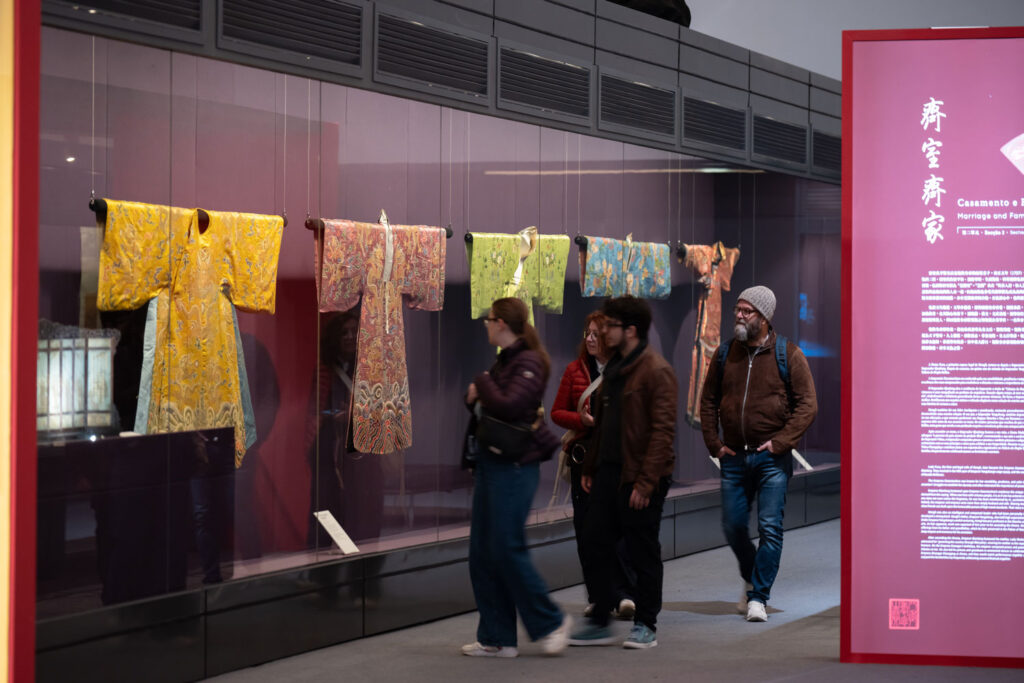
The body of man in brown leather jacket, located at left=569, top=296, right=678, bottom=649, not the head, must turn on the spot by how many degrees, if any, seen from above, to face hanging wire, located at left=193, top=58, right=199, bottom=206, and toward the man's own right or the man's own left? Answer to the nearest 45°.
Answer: approximately 45° to the man's own right

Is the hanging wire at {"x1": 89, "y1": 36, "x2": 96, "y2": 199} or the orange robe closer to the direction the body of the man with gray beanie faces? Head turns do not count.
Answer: the hanging wire

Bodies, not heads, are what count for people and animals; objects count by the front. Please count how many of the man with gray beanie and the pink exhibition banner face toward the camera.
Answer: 2

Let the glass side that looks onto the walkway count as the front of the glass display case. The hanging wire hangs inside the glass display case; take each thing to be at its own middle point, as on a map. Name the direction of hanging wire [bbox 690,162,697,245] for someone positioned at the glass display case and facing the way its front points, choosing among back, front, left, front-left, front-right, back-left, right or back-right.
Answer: left

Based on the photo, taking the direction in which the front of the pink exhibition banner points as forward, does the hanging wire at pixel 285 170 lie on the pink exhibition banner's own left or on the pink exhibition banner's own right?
on the pink exhibition banner's own right

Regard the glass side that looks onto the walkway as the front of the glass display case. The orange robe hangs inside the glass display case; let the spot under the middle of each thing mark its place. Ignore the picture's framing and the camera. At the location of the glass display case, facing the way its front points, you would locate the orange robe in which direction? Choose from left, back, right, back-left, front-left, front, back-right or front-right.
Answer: left

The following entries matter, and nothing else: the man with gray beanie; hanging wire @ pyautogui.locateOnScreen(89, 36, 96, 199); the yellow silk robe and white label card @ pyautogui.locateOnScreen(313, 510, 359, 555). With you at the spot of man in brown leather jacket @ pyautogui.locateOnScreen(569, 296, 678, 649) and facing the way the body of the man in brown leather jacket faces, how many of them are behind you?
1

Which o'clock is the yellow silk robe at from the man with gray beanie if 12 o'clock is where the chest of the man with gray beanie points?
The yellow silk robe is roughly at 2 o'clock from the man with gray beanie.

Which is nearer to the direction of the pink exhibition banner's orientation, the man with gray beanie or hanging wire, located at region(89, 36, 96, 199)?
the hanging wire

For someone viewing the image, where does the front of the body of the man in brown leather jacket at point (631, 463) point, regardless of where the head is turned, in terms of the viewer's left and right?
facing the viewer and to the left of the viewer

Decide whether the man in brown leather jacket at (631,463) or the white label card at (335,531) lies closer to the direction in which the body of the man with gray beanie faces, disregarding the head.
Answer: the man in brown leather jacket

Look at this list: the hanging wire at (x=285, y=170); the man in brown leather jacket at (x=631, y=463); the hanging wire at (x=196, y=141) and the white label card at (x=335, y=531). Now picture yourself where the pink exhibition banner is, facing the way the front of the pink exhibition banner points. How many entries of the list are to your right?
4

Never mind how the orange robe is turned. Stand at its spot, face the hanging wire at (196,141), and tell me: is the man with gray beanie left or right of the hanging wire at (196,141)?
left

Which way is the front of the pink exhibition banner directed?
toward the camera

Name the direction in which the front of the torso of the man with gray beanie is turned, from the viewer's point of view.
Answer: toward the camera

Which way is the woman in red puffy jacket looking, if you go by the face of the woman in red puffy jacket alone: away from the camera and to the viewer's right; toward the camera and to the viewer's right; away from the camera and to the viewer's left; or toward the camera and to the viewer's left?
toward the camera and to the viewer's left
